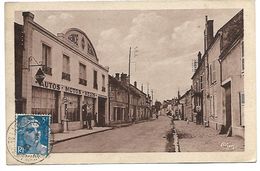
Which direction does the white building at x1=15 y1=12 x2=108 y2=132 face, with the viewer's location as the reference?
facing the viewer and to the right of the viewer

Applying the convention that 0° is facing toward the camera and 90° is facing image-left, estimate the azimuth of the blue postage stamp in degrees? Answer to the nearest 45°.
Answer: approximately 0°
